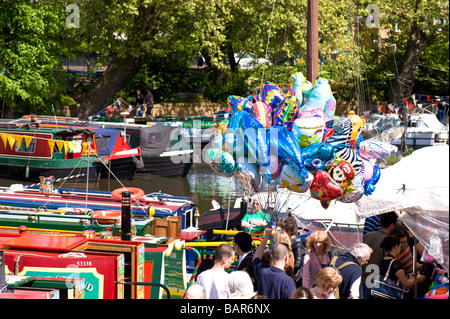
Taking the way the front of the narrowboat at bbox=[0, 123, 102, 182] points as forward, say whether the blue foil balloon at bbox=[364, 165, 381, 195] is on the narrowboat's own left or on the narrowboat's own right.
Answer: on the narrowboat's own right

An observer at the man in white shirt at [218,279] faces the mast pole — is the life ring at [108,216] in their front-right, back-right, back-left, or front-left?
front-left

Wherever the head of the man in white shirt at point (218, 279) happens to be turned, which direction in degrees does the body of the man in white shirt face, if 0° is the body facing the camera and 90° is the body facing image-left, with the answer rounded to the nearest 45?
approximately 225°

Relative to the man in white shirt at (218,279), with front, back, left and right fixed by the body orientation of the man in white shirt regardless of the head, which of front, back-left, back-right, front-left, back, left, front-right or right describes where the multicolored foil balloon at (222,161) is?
front-left

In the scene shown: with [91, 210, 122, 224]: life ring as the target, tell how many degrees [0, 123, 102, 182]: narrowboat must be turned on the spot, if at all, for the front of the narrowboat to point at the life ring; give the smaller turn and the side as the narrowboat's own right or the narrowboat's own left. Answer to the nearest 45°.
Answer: approximately 90° to the narrowboat's own right

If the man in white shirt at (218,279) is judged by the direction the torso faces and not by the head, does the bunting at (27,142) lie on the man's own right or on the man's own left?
on the man's own left

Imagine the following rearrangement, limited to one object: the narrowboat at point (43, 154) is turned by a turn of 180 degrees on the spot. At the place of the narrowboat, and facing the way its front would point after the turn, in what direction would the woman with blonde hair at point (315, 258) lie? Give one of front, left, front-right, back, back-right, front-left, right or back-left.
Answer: left

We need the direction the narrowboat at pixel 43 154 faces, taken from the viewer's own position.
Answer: facing to the right of the viewer

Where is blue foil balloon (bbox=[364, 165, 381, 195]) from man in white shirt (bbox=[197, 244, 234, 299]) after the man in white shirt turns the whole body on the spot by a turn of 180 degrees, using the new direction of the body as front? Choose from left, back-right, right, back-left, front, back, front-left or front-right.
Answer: back

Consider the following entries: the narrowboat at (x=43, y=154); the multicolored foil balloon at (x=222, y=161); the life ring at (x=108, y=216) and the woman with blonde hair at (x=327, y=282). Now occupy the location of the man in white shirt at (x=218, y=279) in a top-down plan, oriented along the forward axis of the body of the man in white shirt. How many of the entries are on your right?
1

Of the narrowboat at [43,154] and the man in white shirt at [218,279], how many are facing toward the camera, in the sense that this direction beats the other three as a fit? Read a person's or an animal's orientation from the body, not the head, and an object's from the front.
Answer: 0

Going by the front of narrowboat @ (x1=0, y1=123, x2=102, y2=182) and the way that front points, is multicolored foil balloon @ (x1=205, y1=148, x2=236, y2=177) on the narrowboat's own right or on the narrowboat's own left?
on the narrowboat's own right

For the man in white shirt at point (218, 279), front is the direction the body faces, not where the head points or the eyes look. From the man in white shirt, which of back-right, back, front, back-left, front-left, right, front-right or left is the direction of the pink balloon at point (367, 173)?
front

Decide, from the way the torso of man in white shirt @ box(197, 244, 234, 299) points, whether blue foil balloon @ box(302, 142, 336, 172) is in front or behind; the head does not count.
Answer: in front
